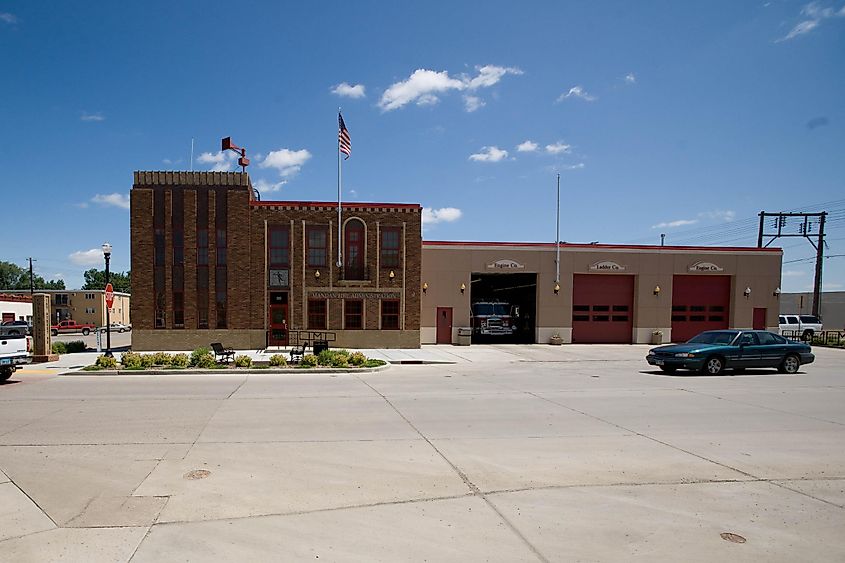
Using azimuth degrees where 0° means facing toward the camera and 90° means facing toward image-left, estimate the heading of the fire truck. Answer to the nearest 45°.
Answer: approximately 0°

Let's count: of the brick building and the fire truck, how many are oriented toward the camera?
2

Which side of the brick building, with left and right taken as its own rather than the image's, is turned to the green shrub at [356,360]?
front

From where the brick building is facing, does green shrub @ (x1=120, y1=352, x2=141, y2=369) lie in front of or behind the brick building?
in front

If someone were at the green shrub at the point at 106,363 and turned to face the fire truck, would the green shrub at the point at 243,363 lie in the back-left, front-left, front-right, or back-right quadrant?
front-right

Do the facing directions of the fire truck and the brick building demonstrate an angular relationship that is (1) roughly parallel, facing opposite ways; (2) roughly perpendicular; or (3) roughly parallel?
roughly parallel

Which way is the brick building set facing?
toward the camera

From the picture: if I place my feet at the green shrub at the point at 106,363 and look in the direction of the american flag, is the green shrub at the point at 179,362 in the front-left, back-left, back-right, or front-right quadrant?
front-right

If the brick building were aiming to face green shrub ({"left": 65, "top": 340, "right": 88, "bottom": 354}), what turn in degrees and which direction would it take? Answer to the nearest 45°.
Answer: approximately 90° to its right

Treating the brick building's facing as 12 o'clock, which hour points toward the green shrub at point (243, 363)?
The green shrub is roughly at 12 o'clock from the brick building.
